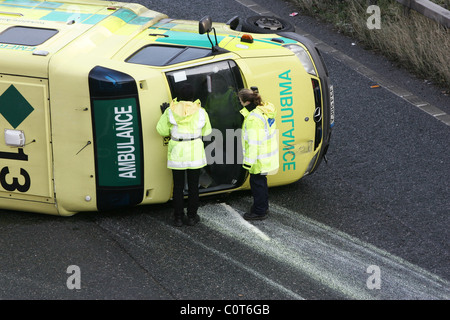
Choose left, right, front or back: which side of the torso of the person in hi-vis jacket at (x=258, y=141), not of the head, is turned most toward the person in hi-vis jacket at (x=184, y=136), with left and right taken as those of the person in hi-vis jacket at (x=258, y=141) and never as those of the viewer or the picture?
front

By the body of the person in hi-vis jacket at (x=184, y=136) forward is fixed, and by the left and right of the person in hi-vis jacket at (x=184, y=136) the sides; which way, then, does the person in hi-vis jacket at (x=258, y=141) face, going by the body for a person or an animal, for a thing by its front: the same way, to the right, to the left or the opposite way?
to the left

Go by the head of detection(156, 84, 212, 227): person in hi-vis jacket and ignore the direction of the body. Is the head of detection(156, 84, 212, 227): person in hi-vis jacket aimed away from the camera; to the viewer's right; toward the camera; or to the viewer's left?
away from the camera

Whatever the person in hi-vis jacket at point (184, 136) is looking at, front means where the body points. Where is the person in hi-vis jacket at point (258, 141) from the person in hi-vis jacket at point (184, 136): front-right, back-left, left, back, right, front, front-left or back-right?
right

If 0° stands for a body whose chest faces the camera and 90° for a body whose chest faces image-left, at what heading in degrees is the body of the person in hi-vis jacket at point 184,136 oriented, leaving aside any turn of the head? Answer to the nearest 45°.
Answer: approximately 180°

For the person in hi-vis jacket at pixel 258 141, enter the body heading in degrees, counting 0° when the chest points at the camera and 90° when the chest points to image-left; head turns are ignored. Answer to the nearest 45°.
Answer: approximately 90°
